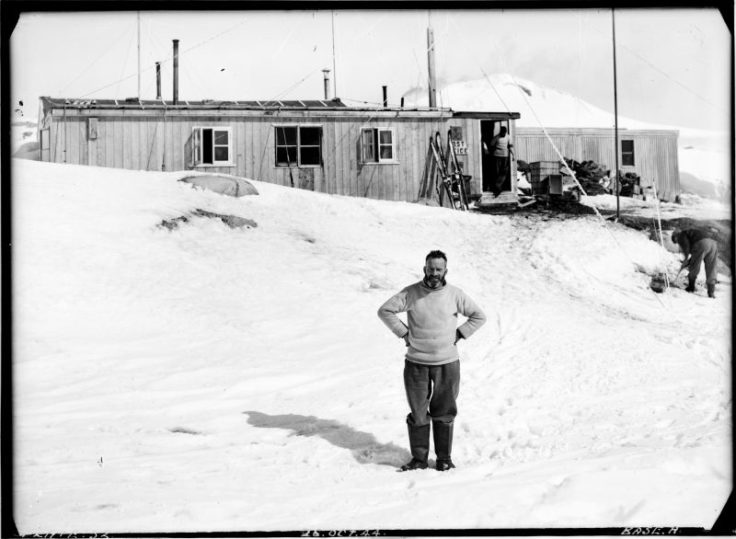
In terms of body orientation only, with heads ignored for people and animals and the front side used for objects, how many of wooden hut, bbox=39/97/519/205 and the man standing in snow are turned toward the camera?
2

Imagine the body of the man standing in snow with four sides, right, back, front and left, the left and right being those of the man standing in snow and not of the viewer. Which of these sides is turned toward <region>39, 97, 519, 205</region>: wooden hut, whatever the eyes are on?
back

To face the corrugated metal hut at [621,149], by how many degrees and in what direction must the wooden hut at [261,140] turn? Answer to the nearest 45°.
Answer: approximately 135° to its left

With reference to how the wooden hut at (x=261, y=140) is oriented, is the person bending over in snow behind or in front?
in front

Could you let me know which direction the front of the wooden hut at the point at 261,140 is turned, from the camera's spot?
facing the viewer

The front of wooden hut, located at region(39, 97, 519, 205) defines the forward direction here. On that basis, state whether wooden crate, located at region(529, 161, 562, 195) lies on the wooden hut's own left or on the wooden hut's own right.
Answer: on the wooden hut's own left

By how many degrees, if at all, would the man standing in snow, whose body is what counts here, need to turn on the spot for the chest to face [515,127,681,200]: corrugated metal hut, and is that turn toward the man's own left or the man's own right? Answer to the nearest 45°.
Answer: approximately 180°

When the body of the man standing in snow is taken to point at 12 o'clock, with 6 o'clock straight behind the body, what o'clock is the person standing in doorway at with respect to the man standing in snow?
The person standing in doorway is roughly at 6 o'clock from the man standing in snow.

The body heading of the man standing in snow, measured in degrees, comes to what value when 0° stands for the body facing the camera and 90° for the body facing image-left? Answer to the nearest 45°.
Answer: approximately 0°

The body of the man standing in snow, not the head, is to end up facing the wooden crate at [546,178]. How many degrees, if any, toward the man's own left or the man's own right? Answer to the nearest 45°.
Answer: approximately 180°
